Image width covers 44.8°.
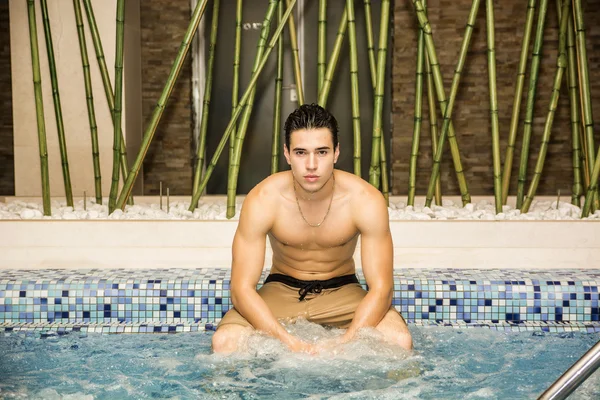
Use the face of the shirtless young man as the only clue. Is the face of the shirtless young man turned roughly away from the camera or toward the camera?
toward the camera

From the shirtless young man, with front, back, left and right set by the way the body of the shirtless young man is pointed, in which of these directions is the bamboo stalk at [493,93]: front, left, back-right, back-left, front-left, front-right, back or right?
back-left

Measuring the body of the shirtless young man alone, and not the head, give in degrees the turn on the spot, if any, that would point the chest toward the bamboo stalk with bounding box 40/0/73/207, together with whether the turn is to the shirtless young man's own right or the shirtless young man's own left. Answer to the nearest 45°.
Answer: approximately 135° to the shirtless young man's own right

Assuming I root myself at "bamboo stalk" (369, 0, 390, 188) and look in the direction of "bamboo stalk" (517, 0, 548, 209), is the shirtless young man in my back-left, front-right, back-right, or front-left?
back-right

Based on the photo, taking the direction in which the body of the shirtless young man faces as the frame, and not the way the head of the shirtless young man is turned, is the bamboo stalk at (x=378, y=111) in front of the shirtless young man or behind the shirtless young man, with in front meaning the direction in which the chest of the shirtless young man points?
behind

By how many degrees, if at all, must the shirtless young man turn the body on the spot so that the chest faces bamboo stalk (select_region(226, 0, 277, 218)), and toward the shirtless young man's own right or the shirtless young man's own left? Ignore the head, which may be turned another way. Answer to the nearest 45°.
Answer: approximately 180°

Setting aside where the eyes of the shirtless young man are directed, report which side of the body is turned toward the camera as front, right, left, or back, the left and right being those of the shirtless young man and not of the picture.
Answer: front

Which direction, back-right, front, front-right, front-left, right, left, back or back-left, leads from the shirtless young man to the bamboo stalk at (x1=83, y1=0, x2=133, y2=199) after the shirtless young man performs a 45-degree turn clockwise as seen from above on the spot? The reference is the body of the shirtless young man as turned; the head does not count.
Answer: right

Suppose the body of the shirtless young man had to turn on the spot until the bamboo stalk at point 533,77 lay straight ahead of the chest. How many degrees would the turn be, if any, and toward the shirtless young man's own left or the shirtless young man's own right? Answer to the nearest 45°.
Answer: approximately 135° to the shirtless young man's own left

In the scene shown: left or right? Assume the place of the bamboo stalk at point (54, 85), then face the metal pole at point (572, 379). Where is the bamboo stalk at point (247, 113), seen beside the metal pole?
left

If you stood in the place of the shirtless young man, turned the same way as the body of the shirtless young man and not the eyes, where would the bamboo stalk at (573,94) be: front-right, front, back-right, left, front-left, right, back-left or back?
back-left

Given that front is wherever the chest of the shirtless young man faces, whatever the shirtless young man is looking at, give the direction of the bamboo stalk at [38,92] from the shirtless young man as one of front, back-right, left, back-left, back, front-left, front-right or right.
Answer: back-right

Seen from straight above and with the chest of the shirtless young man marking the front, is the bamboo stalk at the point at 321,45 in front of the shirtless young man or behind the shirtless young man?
behind

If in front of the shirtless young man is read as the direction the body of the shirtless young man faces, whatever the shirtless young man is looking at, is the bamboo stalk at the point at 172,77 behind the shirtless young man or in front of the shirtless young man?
behind

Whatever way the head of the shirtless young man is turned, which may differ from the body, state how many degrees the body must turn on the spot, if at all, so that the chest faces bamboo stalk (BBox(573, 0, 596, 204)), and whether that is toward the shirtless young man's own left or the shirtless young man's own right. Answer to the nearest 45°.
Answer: approximately 135° to the shirtless young man's own left
